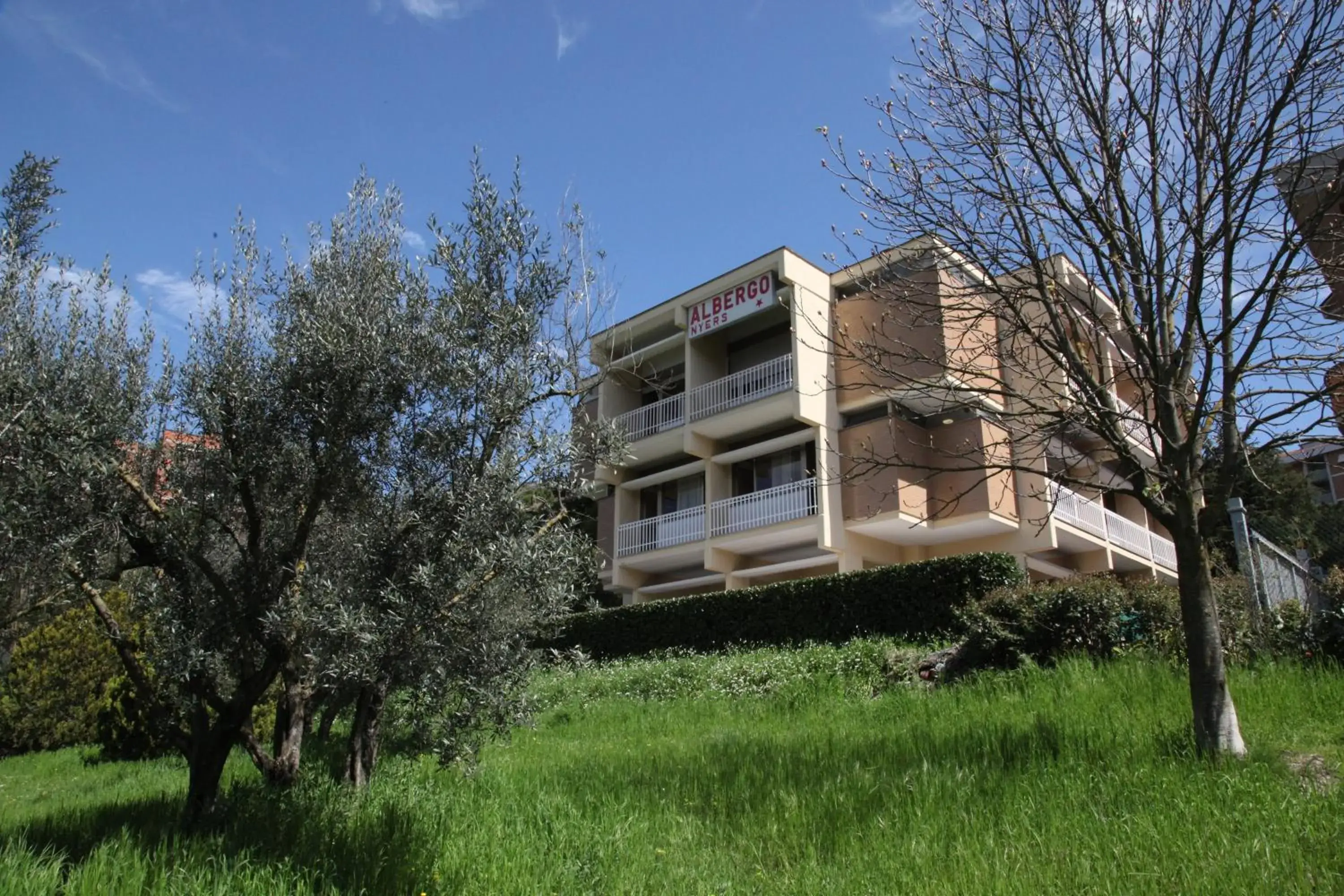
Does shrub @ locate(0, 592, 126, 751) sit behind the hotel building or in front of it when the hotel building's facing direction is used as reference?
in front

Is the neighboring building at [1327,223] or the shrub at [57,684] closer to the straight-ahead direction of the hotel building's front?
the shrub

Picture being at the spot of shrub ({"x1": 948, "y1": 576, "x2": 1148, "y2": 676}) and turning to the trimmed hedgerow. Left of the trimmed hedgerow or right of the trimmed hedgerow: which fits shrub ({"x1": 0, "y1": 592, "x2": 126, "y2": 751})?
left

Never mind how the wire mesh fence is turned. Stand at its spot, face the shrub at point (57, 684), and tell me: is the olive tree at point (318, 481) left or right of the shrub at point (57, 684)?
left

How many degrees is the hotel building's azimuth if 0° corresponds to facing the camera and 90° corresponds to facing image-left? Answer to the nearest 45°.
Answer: approximately 45°

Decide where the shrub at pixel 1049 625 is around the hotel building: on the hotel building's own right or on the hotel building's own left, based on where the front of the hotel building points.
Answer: on the hotel building's own left

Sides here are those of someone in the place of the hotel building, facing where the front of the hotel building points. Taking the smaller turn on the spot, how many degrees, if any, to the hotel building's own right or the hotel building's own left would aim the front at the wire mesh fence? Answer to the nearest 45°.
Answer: approximately 90° to the hotel building's own left

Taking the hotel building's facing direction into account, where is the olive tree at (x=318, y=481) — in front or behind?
in front

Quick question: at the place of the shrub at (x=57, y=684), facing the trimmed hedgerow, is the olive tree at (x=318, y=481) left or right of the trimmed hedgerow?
right
